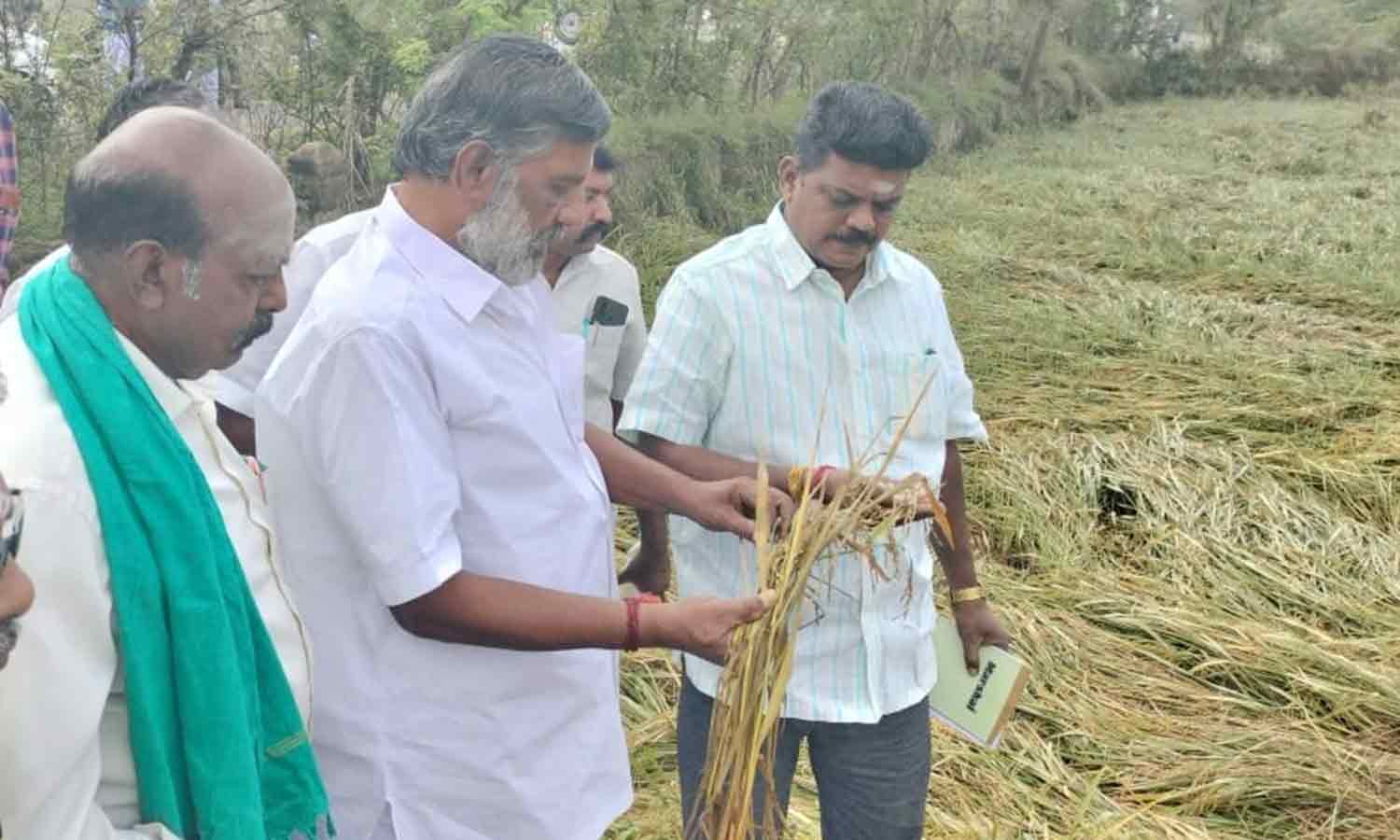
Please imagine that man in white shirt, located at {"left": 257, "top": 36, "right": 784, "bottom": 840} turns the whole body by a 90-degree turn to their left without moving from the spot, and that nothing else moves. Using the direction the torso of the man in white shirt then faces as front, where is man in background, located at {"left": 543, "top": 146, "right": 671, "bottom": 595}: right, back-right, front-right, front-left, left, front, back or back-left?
front

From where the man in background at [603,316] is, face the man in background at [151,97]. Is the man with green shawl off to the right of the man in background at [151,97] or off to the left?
left

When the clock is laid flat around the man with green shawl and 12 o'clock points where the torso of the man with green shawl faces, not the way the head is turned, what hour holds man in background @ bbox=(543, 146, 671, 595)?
The man in background is roughly at 10 o'clock from the man with green shawl.

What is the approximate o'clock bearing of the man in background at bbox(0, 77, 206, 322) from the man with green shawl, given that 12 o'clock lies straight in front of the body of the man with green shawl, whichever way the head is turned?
The man in background is roughly at 9 o'clock from the man with green shawl.

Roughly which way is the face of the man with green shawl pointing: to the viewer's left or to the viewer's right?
to the viewer's right

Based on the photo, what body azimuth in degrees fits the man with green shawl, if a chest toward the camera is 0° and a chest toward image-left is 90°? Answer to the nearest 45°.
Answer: approximately 270°

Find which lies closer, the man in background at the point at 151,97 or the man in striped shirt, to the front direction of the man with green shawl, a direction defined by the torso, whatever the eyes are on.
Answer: the man in striped shirt

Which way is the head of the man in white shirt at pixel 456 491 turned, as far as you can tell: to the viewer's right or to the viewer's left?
to the viewer's right

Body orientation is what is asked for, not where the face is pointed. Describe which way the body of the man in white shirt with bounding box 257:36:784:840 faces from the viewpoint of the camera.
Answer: to the viewer's right

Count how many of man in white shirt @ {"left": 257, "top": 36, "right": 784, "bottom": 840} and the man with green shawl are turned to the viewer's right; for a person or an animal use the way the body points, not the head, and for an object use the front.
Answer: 2

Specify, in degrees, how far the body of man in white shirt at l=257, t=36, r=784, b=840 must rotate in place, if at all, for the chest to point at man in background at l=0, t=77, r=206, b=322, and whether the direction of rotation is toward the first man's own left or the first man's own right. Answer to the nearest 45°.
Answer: approximately 135° to the first man's own left

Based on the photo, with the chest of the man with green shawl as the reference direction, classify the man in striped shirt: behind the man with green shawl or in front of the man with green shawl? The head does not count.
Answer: in front
